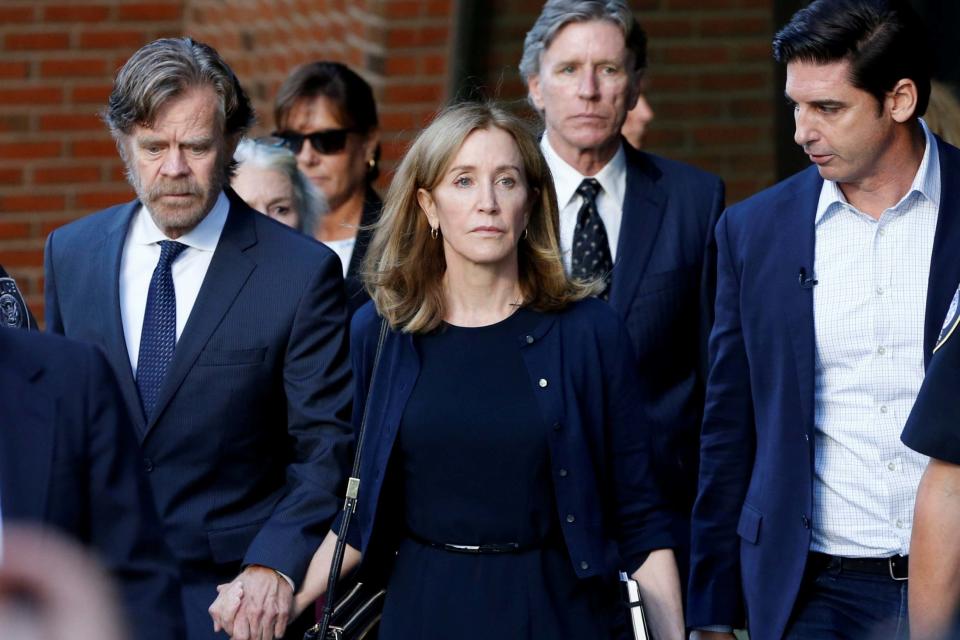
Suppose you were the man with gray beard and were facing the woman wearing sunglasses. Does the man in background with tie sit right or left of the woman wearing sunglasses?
right

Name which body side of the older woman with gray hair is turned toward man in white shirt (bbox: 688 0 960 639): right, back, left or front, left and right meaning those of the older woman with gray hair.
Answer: left

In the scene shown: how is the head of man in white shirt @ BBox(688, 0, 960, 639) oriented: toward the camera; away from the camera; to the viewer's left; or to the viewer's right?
to the viewer's left

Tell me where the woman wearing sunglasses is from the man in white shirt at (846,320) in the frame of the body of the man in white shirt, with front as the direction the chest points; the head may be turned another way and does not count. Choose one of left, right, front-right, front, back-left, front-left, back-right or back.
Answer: back-right

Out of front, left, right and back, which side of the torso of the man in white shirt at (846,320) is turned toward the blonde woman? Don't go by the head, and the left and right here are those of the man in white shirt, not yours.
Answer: right
